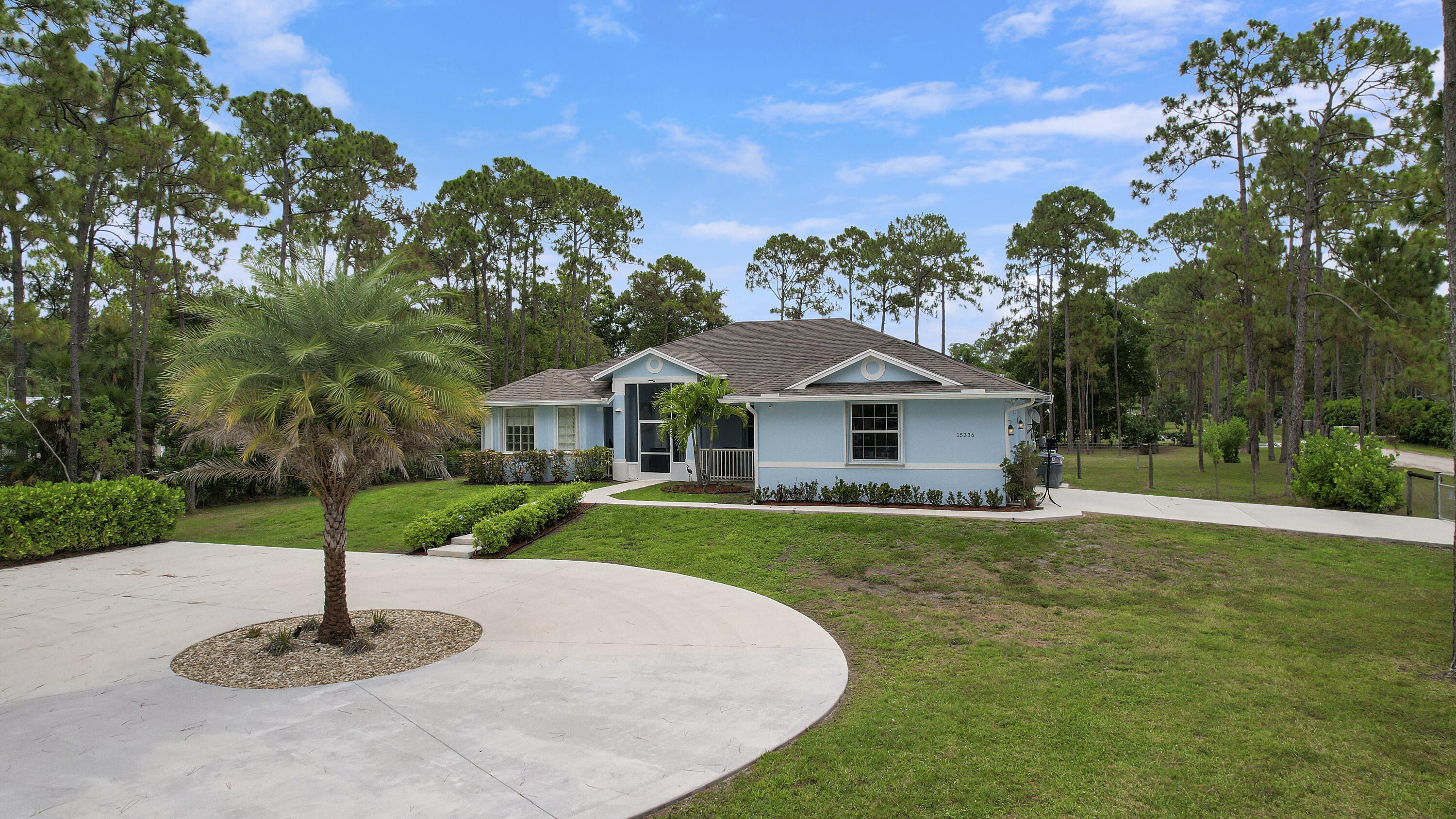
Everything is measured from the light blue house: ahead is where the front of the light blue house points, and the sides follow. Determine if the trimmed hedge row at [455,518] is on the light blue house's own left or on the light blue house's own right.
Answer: on the light blue house's own right

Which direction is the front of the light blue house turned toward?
toward the camera

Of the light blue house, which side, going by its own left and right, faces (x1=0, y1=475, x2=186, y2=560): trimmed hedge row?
front

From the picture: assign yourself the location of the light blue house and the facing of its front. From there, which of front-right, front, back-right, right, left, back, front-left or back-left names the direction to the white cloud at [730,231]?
back
